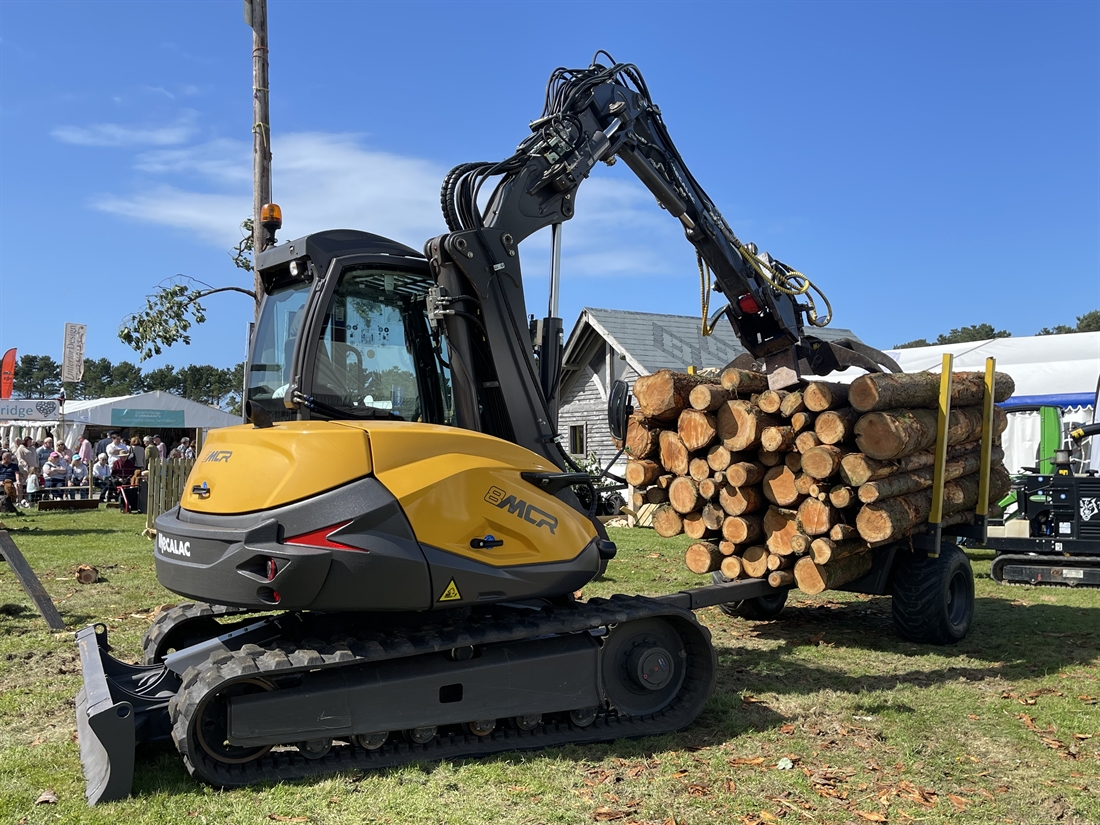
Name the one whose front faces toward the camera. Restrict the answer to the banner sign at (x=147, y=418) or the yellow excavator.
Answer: the banner sign

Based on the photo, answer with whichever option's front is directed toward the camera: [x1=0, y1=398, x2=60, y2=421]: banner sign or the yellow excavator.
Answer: the banner sign

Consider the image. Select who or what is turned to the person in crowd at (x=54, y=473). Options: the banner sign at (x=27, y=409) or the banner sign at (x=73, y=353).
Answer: the banner sign at (x=27, y=409)

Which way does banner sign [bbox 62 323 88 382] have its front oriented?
toward the camera

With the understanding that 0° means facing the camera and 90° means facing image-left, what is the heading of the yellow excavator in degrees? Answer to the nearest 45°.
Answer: approximately 225°

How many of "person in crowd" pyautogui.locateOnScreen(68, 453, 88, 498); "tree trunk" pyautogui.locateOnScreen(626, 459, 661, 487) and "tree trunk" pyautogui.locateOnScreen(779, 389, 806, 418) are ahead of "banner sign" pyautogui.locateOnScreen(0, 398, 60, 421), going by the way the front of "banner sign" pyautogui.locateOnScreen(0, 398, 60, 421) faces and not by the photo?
3

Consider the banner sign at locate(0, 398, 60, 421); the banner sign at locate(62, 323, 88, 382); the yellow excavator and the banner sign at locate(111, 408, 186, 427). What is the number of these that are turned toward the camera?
3

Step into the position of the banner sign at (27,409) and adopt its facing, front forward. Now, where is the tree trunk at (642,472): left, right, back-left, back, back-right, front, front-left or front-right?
front

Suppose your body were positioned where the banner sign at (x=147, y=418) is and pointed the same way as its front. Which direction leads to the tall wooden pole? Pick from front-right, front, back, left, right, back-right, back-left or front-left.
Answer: front

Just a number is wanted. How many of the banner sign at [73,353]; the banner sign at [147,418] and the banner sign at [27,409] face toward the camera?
3
